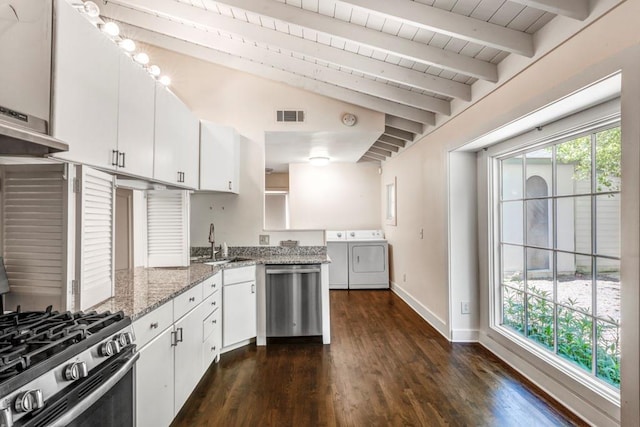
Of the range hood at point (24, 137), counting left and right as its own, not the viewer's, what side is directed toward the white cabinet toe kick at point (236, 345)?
left

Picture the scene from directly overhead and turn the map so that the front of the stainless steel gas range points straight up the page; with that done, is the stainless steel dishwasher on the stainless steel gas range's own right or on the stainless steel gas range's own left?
on the stainless steel gas range's own left

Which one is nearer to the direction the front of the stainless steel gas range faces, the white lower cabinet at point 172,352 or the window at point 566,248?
the window

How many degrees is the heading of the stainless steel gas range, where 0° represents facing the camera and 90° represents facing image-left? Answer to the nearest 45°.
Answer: approximately 315°

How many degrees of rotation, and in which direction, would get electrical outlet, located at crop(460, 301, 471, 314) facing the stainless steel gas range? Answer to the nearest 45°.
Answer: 0° — it already faces it

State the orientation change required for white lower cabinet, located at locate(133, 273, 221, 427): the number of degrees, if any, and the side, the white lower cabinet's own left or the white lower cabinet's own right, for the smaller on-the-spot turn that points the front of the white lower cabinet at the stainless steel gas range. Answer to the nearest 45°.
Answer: approximately 45° to the white lower cabinet's own right

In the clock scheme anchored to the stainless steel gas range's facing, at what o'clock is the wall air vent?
The wall air vent is roughly at 9 o'clock from the stainless steel gas range.

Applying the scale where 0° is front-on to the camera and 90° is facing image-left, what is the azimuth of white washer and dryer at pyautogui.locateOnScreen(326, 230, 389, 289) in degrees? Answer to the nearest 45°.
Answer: approximately 0°

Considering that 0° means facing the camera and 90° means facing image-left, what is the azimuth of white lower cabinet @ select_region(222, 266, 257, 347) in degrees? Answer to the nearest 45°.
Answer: approximately 315°

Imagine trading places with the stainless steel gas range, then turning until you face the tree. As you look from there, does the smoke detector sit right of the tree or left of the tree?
left

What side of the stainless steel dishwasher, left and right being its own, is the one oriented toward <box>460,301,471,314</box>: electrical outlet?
left
